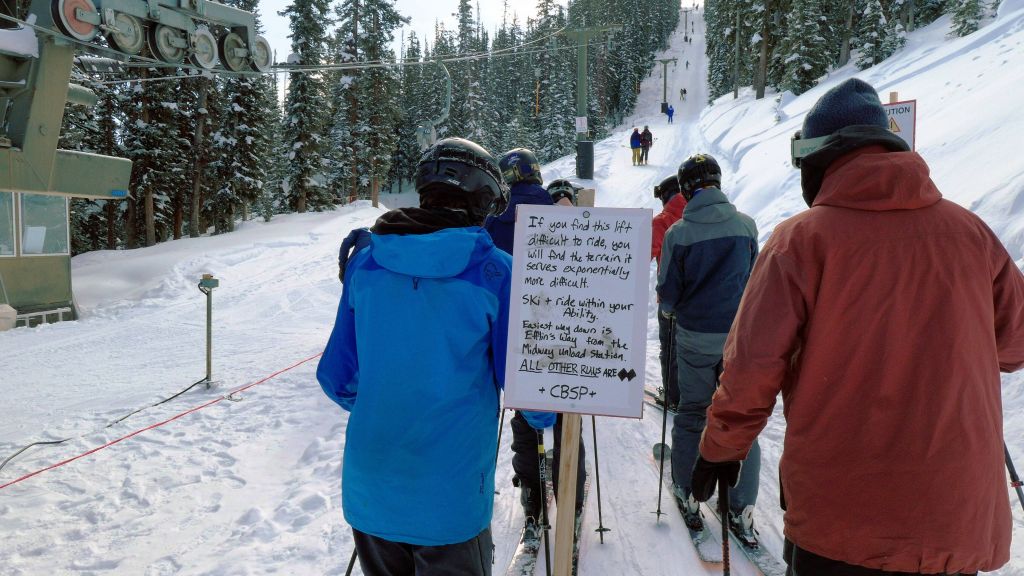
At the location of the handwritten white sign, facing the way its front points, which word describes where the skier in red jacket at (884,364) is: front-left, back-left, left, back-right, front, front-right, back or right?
front-left

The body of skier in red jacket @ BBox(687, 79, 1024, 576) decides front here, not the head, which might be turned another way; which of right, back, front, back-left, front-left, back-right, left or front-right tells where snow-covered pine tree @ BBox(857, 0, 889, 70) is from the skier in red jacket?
front-right

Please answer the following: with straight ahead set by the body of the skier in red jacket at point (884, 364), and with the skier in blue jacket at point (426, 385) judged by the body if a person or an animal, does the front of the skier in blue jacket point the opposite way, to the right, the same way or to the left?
the same way

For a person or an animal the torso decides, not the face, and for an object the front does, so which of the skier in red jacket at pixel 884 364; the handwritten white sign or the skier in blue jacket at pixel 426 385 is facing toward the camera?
the handwritten white sign

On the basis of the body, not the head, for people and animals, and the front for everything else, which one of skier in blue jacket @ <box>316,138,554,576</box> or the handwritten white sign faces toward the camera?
the handwritten white sign

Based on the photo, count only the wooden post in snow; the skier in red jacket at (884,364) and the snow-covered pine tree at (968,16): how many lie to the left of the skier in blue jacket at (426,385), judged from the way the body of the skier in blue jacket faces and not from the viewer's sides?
0

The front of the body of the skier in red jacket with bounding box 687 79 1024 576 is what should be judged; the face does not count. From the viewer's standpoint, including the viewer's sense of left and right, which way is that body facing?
facing away from the viewer and to the left of the viewer

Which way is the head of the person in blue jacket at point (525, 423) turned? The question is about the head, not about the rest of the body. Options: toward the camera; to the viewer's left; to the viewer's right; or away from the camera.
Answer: away from the camera

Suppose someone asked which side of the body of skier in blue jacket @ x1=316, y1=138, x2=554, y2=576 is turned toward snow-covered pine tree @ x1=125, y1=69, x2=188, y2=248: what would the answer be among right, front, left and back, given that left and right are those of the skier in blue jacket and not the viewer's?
front

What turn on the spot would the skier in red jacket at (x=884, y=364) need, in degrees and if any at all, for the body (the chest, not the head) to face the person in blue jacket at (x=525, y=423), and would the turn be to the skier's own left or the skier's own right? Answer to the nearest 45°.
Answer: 0° — they already face them

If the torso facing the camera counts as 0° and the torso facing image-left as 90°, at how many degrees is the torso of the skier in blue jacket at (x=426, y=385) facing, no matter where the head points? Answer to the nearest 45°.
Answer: approximately 180°

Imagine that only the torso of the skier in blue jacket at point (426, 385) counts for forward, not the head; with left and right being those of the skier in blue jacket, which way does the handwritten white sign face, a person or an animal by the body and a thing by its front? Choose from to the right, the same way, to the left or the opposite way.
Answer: the opposite way

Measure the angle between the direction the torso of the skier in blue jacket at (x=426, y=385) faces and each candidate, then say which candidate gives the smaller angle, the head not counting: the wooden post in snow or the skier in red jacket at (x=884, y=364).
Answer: the wooden post in snow

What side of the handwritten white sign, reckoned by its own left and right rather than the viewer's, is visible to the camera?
front

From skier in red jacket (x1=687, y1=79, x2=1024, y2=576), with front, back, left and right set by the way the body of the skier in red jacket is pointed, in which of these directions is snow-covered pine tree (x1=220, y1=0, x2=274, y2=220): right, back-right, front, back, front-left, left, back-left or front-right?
front

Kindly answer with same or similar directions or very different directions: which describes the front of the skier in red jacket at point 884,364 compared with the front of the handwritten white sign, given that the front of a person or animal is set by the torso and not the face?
very different directions

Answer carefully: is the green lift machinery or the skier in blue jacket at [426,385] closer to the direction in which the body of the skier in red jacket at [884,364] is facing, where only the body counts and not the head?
the green lift machinery

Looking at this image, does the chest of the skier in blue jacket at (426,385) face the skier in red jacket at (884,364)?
no

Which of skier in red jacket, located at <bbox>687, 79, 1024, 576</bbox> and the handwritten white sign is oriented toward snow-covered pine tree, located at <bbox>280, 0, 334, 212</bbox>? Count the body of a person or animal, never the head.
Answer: the skier in red jacket
